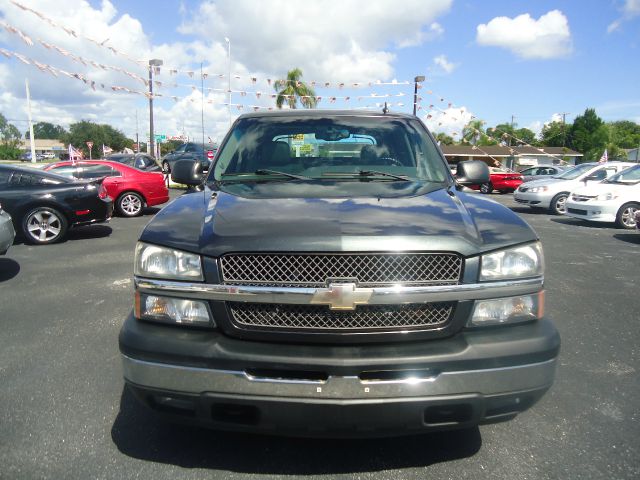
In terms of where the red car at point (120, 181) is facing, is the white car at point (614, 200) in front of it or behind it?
behind

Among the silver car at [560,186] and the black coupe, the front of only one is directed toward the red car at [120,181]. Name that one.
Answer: the silver car

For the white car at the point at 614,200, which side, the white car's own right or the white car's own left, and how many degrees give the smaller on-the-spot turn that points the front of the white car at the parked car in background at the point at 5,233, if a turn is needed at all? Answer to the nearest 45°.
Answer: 0° — it already faces it

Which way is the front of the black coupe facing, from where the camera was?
facing to the left of the viewer

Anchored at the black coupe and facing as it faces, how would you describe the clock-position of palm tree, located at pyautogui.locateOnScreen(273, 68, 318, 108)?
The palm tree is roughly at 4 o'clock from the black coupe.

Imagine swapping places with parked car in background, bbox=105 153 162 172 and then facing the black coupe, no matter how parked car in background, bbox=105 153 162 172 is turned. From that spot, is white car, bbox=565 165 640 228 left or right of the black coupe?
left

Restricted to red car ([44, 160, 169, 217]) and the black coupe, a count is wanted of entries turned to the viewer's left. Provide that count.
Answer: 2

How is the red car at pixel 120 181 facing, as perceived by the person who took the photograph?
facing to the left of the viewer

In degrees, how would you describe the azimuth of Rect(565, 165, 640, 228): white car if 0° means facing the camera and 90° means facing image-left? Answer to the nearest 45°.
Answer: approximately 45°
